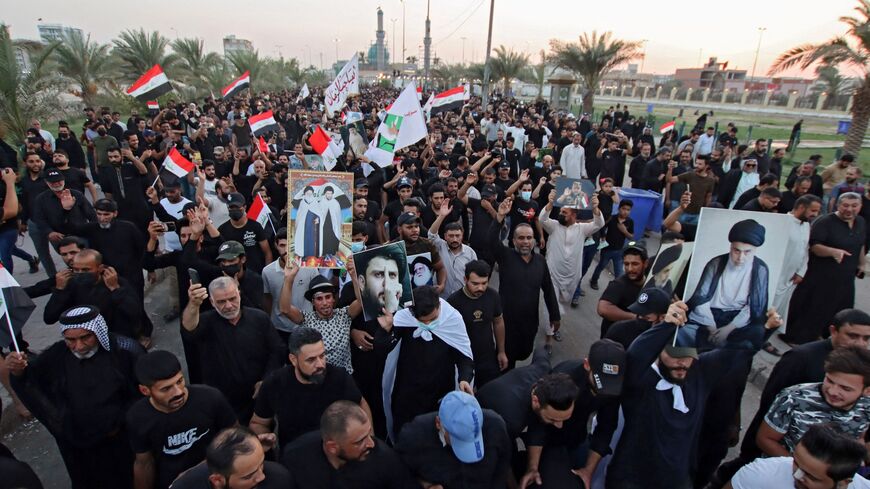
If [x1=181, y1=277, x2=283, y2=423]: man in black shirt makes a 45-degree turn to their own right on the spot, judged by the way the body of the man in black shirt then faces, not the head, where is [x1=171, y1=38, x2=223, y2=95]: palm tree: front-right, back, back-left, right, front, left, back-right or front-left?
back-right

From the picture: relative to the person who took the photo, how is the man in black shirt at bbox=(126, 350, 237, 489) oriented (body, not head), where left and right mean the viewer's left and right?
facing the viewer and to the right of the viewer

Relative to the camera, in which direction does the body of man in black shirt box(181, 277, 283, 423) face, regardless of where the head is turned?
toward the camera

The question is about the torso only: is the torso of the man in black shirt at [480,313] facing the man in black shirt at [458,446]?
yes

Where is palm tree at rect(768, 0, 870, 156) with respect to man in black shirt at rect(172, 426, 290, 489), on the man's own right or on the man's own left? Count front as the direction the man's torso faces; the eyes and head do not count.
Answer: on the man's own left

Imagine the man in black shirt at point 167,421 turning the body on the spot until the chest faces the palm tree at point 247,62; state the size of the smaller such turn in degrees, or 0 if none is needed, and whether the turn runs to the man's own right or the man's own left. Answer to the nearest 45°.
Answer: approximately 135° to the man's own left

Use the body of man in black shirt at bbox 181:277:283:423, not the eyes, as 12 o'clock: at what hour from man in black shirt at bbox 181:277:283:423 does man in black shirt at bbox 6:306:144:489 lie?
man in black shirt at bbox 6:306:144:489 is roughly at 3 o'clock from man in black shirt at bbox 181:277:283:423.

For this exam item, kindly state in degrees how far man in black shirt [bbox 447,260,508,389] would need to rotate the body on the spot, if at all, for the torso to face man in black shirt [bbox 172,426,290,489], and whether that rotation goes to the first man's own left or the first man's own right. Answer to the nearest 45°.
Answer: approximately 45° to the first man's own right

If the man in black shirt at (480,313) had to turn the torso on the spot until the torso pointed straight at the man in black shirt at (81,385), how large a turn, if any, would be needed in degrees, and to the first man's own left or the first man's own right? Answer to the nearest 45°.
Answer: approximately 45° to the first man's own right

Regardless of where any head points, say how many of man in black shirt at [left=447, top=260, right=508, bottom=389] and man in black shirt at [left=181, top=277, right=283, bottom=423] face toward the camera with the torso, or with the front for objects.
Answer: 2

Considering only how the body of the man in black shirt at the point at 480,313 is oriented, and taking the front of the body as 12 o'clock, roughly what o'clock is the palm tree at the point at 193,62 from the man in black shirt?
The palm tree is roughly at 5 o'clock from the man in black shirt.

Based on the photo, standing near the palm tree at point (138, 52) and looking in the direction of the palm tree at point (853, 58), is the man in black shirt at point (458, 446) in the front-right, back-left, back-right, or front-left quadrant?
front-right

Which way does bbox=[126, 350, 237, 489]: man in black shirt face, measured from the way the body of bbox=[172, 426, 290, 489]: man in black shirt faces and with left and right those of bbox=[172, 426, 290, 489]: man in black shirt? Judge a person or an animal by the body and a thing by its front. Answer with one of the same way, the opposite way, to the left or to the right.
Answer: the same way

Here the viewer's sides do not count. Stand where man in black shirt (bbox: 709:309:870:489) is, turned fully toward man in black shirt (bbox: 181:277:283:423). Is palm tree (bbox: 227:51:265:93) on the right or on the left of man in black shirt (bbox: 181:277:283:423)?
right

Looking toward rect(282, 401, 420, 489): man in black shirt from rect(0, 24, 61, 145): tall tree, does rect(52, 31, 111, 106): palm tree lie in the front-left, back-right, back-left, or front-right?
back-left

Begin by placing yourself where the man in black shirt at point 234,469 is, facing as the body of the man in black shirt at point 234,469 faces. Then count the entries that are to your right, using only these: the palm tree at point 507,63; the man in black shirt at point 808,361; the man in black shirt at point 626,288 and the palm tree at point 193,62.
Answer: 0

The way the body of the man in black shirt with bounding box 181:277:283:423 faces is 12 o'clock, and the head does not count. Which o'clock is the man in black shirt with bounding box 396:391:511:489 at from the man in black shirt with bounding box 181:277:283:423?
the man in black shirt with bounding box 396:391:511:489 is roughly at 11 o'clock from the man in black shirt with bounding box 181:277:283:423.

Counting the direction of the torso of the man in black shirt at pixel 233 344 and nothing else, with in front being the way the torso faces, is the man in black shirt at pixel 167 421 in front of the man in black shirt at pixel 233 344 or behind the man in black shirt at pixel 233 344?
in front

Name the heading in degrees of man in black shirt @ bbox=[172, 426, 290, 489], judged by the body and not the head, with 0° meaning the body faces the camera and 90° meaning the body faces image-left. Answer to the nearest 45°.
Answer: approximately 315°
